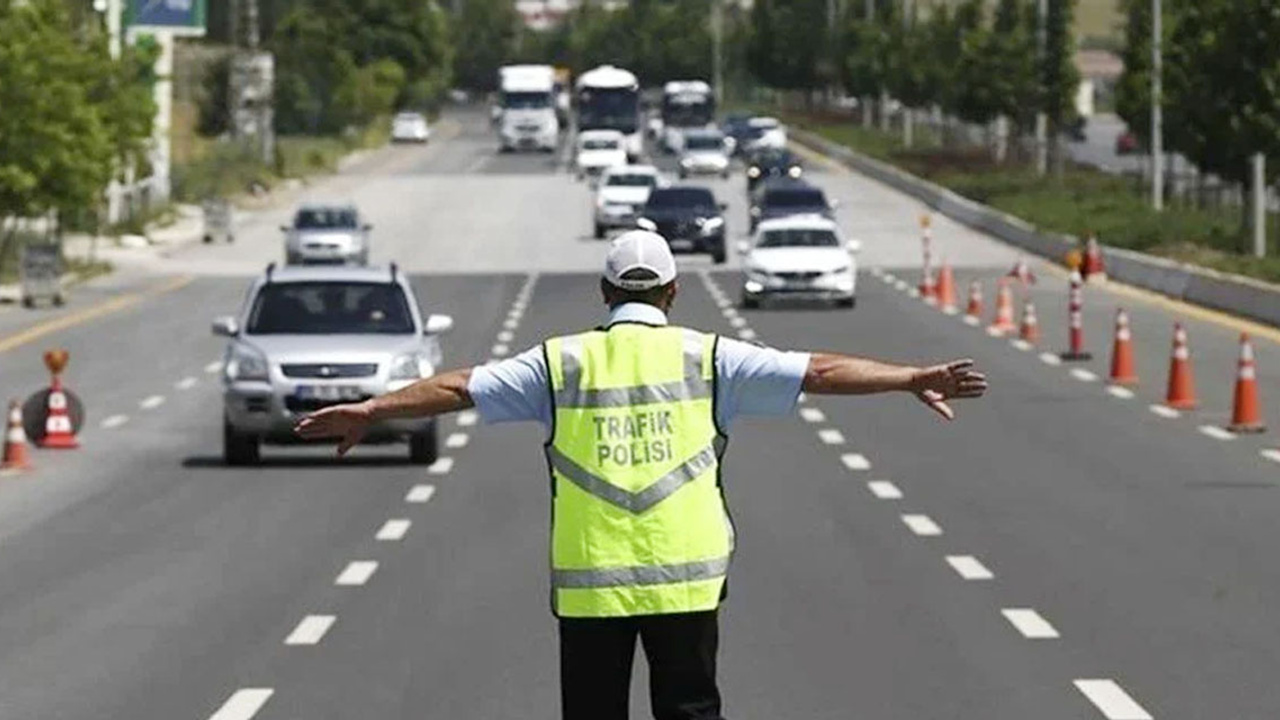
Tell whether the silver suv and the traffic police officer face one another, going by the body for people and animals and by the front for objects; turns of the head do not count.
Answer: yes

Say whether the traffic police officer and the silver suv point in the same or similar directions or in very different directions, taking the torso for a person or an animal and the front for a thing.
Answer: very different directions

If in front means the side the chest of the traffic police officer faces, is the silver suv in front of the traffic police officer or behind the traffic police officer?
in front

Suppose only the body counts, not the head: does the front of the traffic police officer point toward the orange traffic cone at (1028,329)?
yes

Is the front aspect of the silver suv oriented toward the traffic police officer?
yes

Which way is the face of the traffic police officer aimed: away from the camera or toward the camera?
away from the camera

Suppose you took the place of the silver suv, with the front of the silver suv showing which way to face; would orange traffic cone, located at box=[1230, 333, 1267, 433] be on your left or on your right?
on your left

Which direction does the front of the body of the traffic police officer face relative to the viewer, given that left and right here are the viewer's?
facing away from the viewer

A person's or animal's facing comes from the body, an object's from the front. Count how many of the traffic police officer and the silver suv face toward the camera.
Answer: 1
